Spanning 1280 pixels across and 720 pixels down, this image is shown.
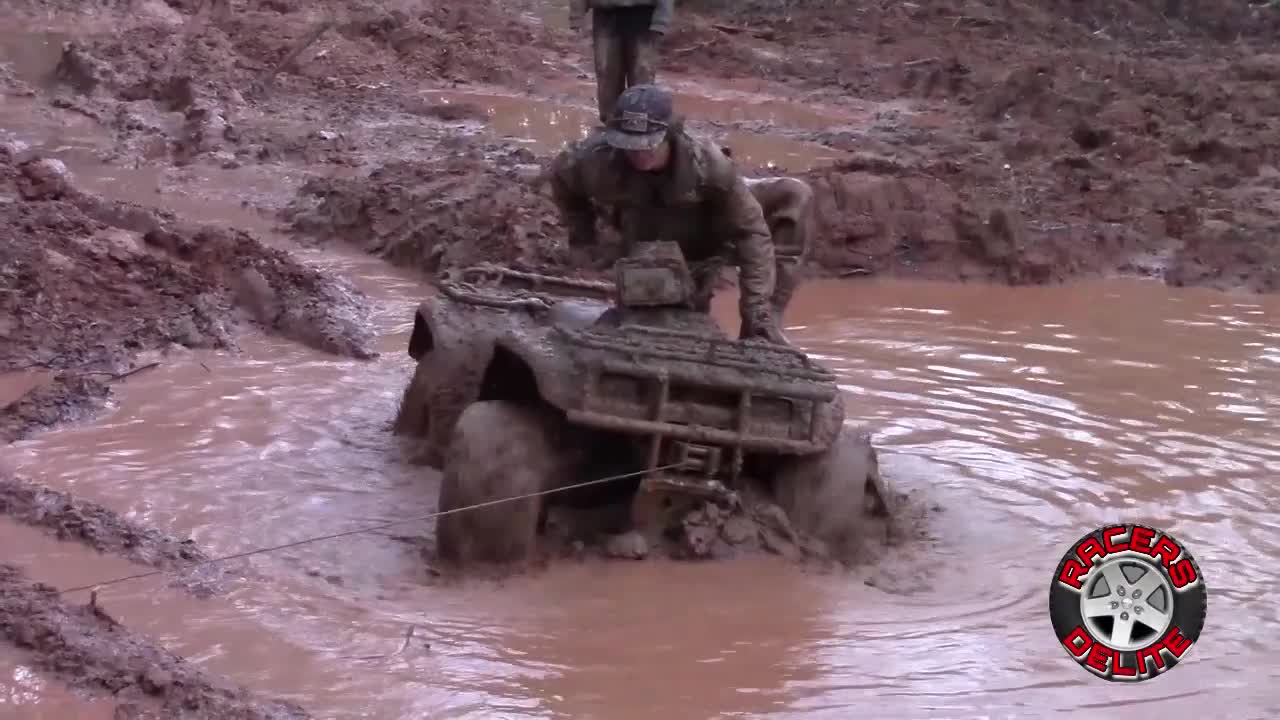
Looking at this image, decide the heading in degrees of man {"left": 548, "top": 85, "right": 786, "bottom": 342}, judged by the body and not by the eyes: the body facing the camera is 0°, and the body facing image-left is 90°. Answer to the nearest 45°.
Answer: approximately 0°

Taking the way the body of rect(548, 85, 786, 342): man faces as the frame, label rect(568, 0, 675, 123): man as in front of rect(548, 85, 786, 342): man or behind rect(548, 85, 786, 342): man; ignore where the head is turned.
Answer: behind

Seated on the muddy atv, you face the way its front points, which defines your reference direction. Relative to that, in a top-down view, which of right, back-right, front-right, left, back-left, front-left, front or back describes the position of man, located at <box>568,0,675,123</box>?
back-left
